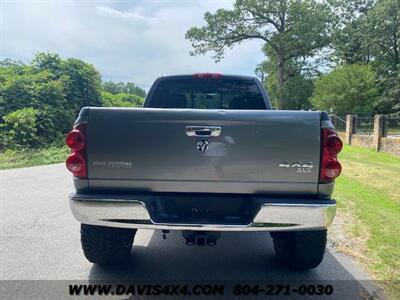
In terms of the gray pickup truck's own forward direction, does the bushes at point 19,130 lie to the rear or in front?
in front

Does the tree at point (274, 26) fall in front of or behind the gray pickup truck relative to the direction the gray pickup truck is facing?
in front

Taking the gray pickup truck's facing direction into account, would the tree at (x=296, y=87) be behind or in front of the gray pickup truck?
in front

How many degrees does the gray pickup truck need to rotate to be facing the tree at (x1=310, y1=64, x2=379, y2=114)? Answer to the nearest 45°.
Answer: approximately 45° to its right

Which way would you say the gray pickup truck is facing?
away from the camera

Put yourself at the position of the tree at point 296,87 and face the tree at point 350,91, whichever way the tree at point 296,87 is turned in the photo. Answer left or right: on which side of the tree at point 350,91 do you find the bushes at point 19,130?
right
